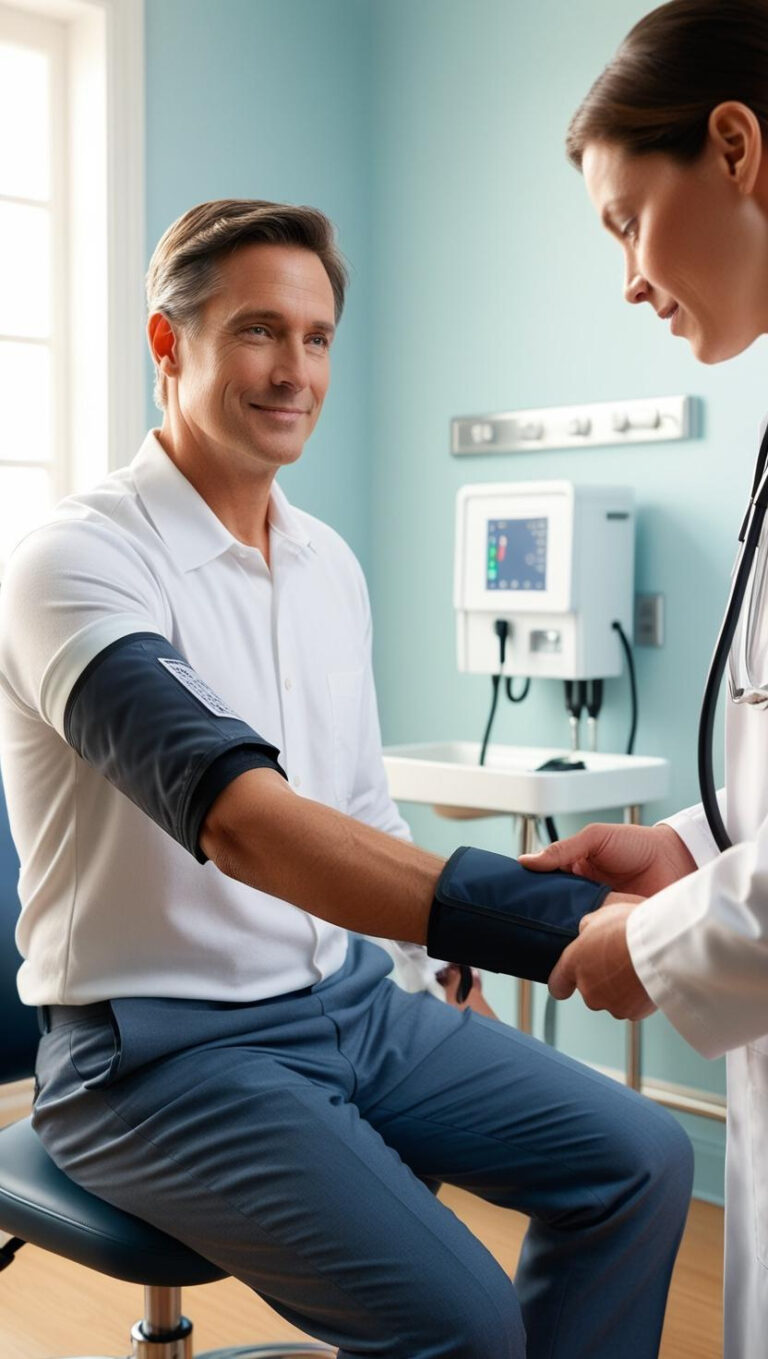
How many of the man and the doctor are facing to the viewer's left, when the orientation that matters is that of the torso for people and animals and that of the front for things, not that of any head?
1

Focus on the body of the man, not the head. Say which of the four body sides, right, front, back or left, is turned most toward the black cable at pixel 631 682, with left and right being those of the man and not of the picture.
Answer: left

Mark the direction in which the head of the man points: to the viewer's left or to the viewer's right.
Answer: to the viewer's right

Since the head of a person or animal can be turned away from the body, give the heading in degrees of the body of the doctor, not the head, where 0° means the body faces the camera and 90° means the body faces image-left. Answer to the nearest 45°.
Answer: approximately 90°

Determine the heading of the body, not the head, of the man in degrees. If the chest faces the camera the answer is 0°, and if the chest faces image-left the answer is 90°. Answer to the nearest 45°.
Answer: approximately 315°

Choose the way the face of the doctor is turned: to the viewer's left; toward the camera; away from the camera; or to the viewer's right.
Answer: to the viewer's left
